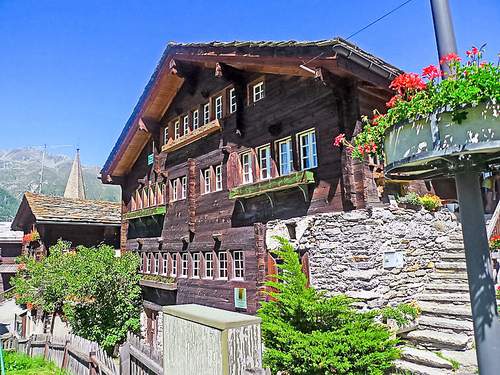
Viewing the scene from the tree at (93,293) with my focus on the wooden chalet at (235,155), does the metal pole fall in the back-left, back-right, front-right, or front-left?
front-right

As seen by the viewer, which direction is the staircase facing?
toward the camera

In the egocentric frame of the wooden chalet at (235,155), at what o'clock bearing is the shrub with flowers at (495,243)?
The shrub with flowers is roughly at 8 o'clock from the wooden chalet.

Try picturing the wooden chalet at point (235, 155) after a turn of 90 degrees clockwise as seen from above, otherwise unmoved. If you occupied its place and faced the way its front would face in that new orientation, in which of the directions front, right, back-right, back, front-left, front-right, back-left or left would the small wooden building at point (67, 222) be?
front

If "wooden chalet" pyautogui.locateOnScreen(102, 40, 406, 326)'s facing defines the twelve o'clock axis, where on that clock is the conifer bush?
The conifer bush is roughly at 10 o'clock from the wooden chalet.

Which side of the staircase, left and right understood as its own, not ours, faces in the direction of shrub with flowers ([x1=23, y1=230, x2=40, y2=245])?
right

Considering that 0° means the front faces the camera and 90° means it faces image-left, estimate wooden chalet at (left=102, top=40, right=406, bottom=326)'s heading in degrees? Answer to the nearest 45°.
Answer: approximately 45°

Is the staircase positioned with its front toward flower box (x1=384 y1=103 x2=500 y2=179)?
yes

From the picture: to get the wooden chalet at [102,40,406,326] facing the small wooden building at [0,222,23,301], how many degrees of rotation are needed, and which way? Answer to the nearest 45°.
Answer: approximately 90° to its right

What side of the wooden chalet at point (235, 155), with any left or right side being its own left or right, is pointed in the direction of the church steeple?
right

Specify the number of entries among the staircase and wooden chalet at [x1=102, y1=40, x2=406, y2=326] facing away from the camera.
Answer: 0

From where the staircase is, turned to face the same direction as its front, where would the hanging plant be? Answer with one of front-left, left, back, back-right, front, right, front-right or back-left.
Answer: front
